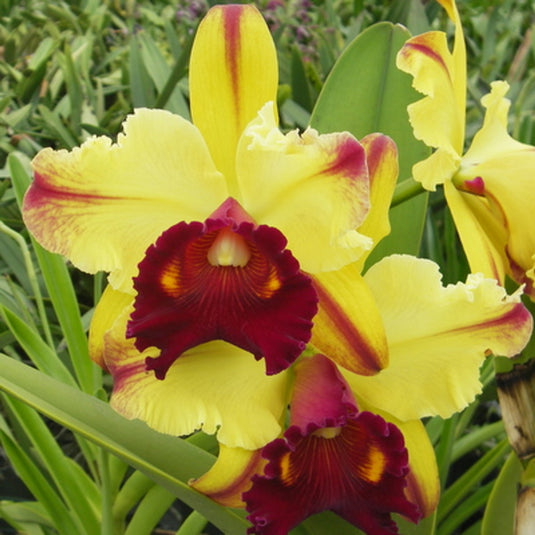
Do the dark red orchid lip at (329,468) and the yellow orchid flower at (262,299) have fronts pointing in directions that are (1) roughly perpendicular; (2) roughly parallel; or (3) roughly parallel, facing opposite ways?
roughly parallel

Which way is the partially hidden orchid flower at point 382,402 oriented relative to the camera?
toward the camera

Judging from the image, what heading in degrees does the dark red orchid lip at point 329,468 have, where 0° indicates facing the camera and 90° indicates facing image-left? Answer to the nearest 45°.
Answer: approximately 0°
